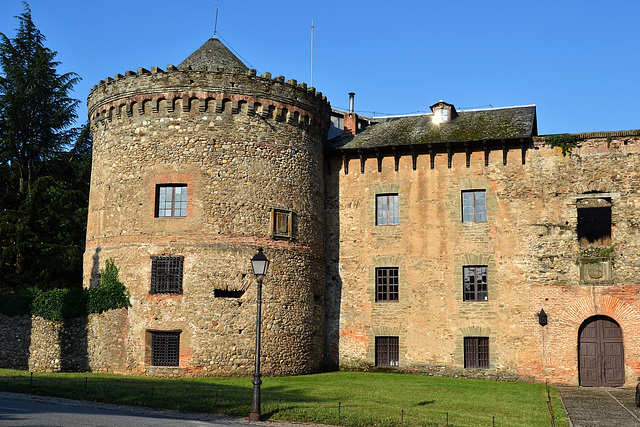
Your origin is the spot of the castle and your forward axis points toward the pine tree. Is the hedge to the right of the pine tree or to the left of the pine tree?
left

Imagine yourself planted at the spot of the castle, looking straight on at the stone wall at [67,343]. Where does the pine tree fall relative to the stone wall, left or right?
right

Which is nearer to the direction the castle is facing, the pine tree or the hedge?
the hedge

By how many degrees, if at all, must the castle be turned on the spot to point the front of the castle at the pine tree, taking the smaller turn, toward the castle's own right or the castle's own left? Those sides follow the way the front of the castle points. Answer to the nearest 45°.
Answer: approximately 135° to the castle's own right

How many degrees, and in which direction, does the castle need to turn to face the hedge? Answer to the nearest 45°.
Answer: approximately 90° to its right

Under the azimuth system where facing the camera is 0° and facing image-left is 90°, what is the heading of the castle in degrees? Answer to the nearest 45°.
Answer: approximately 0°

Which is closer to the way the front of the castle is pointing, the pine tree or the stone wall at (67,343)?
the stone wall

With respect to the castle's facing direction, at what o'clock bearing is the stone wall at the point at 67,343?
The stone wall is roughly at 3 o'clock from the castle.
